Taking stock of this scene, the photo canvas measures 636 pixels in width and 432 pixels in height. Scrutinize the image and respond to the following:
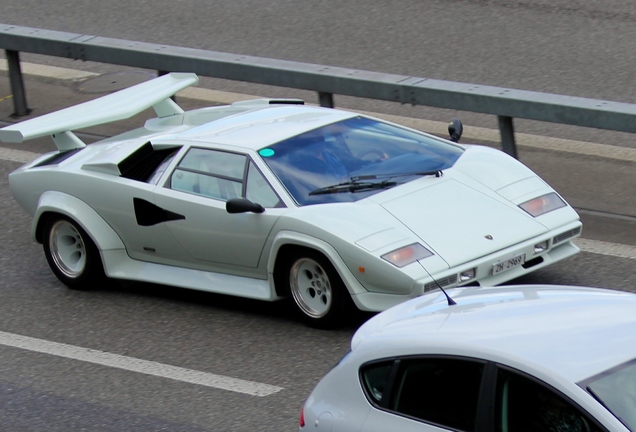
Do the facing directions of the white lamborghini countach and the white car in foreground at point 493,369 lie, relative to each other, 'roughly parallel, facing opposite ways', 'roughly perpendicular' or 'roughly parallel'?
roughly parallel

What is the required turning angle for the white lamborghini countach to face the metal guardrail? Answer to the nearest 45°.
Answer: approximately 135° to its left

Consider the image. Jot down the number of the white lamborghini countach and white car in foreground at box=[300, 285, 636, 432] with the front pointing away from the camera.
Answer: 0

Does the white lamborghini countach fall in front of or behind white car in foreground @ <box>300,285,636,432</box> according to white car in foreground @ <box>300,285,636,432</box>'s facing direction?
behind

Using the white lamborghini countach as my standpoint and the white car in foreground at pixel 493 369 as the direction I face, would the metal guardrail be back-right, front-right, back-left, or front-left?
back-left

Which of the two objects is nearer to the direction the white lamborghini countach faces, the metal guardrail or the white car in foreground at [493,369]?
the white car in foreground

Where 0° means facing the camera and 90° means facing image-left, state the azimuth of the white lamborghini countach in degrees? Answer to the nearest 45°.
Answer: approximately 315°

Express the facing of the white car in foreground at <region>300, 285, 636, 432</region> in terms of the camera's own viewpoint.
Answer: facing the viewer and to the right of the viewer

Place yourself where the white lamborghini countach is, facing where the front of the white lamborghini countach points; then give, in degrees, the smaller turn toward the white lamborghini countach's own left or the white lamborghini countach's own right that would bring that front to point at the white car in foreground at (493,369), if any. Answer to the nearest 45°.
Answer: approximately 45° to the white lamborghini countach's own right

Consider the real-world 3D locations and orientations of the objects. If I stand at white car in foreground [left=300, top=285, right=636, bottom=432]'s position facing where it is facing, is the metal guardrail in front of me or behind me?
behind
